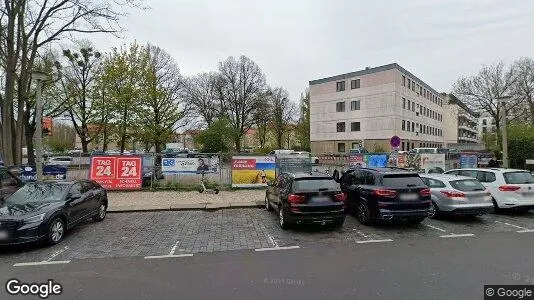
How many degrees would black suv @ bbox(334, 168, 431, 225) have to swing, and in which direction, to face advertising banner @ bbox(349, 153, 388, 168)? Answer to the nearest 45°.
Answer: approximately 45° to its right

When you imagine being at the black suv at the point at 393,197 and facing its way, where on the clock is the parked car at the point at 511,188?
The parked car is roughly at 3 o'clock from the black suv.

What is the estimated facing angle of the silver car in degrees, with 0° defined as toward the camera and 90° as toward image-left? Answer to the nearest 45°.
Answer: approximately 135°

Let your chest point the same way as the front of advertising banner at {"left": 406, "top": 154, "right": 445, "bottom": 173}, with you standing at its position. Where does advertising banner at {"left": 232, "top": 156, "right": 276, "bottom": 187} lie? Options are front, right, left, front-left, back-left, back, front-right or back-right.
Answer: front-right

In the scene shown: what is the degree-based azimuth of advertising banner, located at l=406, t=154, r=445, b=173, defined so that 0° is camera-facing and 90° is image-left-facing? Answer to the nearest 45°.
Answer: approximately 0°

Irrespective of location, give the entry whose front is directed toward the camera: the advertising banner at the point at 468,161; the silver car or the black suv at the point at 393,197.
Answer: the advertising banner

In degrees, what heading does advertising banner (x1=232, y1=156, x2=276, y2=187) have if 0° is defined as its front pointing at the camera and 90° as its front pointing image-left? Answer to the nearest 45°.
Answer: approximately 0°

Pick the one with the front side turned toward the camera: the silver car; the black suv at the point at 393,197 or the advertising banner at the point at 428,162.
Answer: the advertising banner

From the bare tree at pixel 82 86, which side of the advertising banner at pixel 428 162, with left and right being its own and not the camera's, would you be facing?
right

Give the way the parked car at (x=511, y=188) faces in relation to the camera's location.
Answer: facing away from the viewer and to the left of the viewer

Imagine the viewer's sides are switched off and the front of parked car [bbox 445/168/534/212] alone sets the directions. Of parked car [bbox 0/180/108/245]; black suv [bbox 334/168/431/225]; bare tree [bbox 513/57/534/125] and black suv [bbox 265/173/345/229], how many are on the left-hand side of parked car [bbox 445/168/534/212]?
3

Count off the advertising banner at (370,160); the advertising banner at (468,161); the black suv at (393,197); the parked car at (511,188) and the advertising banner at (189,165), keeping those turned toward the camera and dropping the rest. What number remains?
3

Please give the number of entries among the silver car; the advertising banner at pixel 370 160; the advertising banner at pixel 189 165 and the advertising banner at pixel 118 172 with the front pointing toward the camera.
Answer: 3

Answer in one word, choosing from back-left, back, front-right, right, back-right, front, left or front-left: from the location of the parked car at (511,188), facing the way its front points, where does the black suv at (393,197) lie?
left

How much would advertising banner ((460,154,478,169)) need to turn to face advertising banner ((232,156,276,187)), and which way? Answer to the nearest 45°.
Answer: approximately 45° to its right

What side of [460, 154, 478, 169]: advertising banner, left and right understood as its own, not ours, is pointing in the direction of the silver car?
front

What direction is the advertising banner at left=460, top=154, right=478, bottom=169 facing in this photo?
toward the camera
